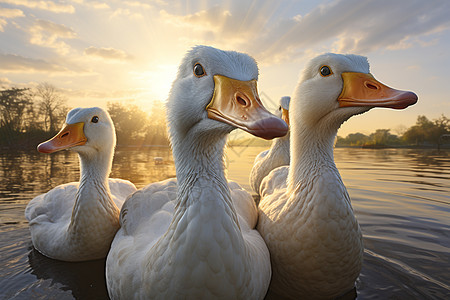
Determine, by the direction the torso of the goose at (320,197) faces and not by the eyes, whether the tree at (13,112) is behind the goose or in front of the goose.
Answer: behind

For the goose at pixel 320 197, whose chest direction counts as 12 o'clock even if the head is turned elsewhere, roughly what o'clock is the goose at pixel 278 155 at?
the goose at pixel 278 155 is roughly at 7 o'clock from the goose at pixel 320 197.

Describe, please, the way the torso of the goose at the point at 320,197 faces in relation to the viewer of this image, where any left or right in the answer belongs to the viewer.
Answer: facing the viewer and to the right of the viewer

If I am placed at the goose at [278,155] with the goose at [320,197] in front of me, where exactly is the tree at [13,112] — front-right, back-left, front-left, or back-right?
back-right
